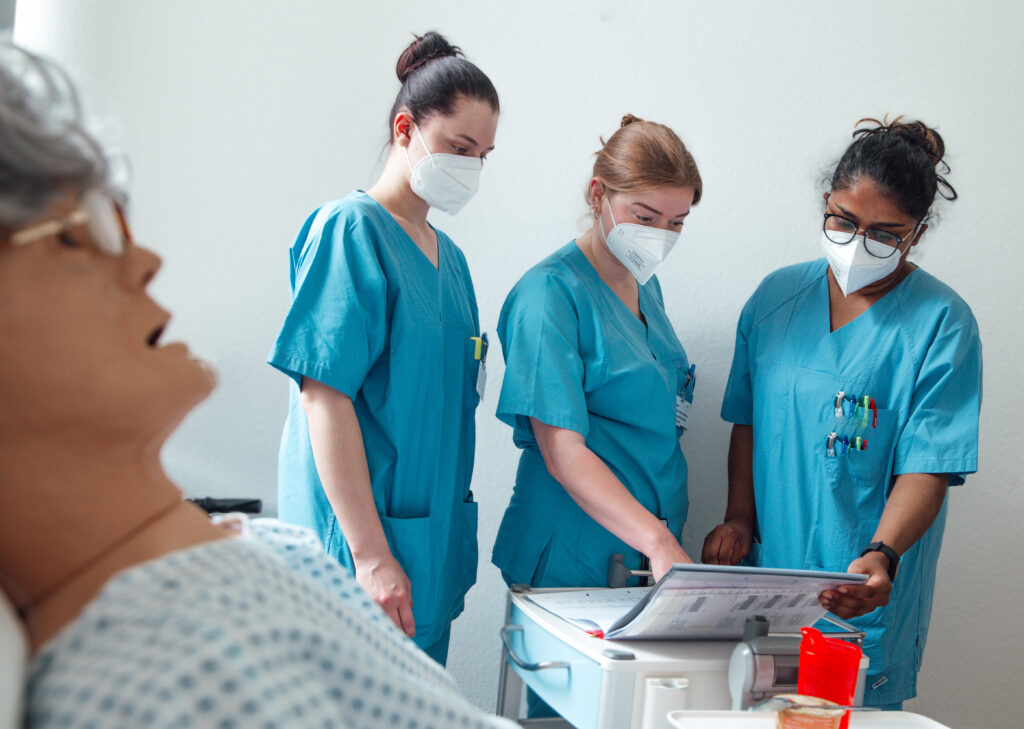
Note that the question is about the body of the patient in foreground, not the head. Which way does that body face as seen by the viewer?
to the viewer's right

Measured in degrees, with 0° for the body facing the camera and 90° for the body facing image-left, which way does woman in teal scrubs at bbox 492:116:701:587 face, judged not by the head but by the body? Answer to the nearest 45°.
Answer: approximately 315°

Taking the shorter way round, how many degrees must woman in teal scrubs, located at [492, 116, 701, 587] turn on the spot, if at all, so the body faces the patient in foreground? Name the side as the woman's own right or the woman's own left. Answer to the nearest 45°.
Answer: approximately 45° to the woman's own right

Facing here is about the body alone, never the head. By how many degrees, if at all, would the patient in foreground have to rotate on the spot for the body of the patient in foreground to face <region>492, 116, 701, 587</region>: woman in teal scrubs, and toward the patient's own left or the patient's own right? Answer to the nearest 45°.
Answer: approximately 45° to the patient's own left

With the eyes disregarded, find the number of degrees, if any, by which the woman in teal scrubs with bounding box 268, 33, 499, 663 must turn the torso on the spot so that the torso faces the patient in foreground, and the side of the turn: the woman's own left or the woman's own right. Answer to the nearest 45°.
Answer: approximately 45° to the woman's own right

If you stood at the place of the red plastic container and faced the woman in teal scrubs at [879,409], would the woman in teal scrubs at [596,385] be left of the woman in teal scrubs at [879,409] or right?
left
